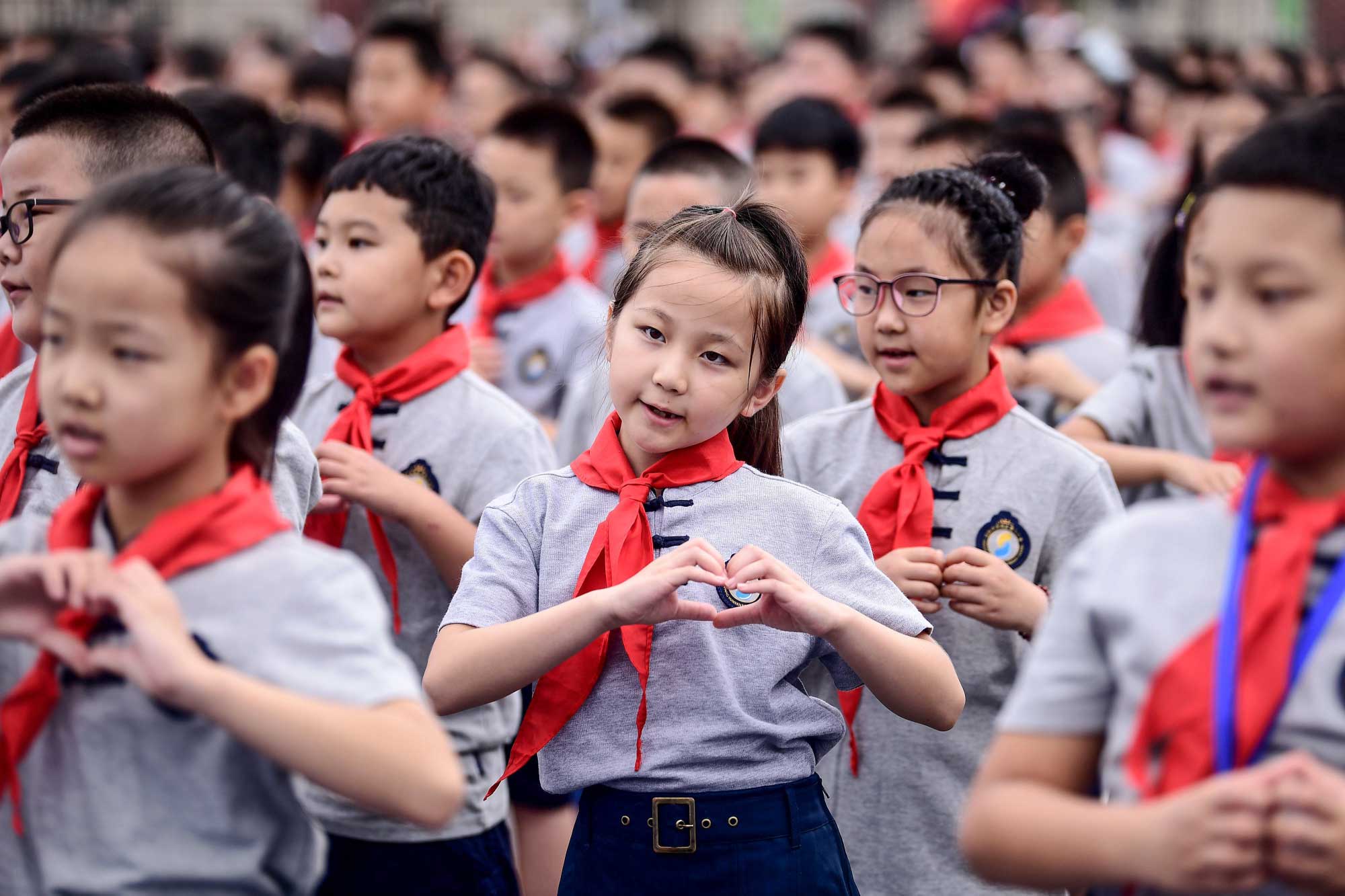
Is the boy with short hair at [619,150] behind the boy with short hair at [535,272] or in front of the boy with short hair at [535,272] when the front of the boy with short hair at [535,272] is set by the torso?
behind

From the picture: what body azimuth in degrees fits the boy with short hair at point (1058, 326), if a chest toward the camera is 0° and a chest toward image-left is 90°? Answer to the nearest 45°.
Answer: approximately 45°

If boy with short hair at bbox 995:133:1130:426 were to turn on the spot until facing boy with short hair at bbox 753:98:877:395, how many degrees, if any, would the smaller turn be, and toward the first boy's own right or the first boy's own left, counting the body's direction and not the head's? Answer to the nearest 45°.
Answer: approximately 90° to the first boy's own right

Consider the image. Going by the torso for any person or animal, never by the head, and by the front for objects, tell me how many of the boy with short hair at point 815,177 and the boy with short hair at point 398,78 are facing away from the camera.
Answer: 0

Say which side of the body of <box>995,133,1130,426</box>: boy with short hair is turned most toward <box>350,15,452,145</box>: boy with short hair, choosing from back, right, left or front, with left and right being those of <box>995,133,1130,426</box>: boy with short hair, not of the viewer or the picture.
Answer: right

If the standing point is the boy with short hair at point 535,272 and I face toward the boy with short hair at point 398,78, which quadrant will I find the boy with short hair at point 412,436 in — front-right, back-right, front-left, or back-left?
back-left

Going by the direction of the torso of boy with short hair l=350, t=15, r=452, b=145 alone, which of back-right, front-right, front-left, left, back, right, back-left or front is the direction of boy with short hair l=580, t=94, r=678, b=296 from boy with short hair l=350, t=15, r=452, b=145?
left

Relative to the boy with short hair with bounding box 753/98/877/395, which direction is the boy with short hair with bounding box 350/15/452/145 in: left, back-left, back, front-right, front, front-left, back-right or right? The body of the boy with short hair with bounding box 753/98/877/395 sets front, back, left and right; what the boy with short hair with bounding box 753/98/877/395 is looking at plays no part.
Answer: right

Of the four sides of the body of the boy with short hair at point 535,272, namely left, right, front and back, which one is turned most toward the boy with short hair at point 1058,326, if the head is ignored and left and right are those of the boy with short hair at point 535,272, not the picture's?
left

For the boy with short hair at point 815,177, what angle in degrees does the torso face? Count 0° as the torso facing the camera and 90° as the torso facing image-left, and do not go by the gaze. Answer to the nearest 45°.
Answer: approximately 45°

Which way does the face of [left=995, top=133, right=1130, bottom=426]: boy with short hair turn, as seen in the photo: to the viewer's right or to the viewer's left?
to the viewer's left
